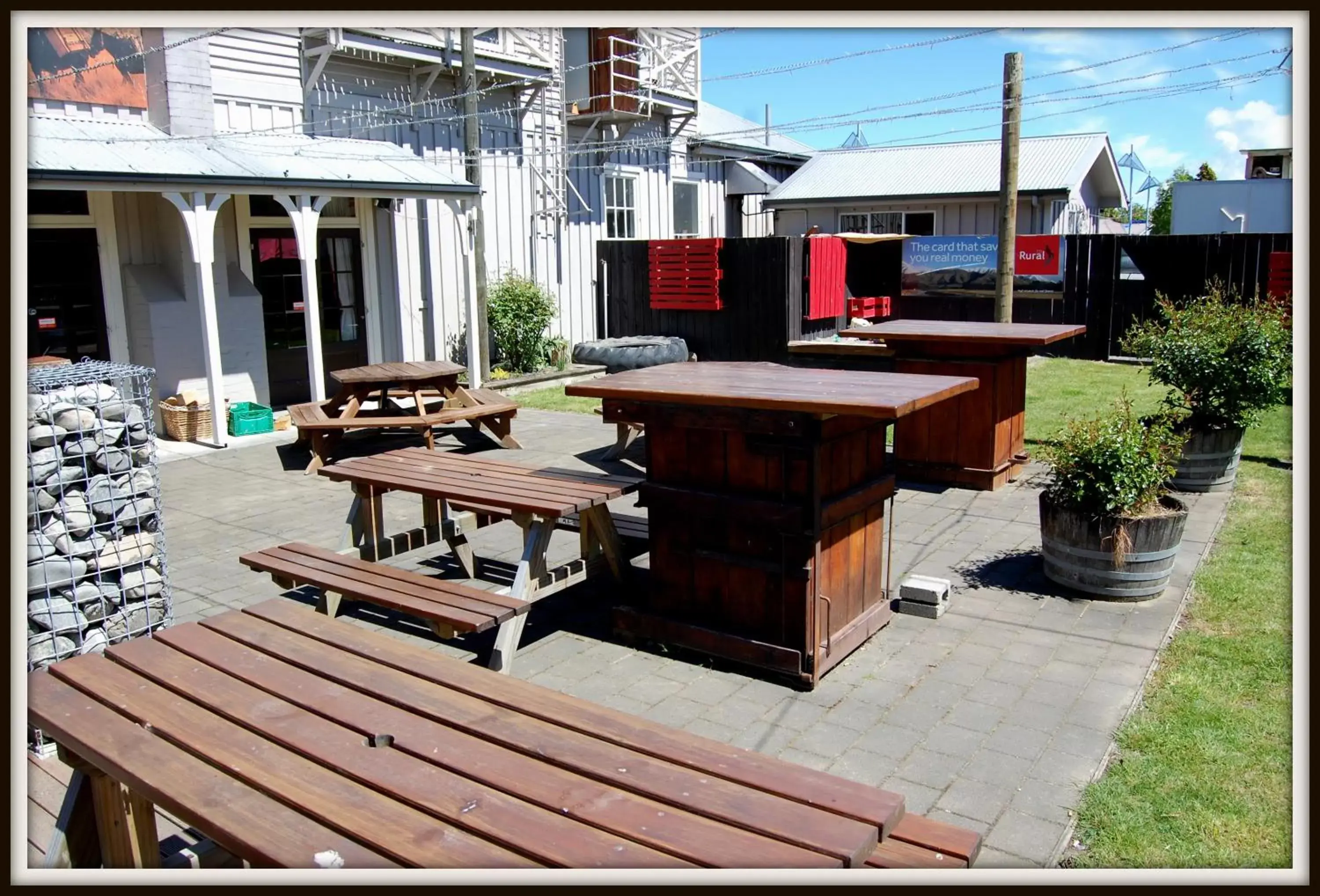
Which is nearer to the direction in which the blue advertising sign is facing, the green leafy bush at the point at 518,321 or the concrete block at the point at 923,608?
the concrete block

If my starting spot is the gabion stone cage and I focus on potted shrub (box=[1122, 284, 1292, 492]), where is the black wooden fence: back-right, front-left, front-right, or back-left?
front-left

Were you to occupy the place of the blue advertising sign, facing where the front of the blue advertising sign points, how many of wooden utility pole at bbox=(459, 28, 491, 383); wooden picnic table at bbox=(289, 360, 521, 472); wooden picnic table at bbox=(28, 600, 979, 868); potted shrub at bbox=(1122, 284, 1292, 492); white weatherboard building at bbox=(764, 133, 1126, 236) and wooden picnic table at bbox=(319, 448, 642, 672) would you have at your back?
1

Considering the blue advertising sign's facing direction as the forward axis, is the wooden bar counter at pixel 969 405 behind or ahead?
ahead

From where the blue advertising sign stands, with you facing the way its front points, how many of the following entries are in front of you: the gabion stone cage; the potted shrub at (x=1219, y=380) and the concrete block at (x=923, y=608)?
3

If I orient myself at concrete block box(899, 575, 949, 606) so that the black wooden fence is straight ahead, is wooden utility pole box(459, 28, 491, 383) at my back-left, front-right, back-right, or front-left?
front-left

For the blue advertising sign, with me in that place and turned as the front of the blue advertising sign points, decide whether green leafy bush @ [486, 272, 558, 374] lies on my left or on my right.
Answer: on my right

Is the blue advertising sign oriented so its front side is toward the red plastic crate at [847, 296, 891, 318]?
no

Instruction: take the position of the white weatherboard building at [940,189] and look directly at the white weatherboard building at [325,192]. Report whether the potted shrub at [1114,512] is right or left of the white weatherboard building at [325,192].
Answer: left

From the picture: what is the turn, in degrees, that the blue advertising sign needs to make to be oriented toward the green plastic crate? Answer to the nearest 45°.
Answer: approximately 45° to its right

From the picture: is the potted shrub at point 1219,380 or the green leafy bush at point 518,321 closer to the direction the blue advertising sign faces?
the potted shrub

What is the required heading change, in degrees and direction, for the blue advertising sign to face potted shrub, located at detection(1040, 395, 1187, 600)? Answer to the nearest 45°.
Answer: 0° — it already faces it

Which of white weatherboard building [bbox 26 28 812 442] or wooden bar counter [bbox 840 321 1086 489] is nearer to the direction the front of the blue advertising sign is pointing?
the wooden bar counter

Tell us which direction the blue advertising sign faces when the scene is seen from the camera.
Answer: facing the viewer

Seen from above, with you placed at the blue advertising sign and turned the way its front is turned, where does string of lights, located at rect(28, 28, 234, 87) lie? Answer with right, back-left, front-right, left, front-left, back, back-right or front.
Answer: front-right

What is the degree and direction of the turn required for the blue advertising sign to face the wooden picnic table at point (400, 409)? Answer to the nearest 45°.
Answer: approximately 45° to its right

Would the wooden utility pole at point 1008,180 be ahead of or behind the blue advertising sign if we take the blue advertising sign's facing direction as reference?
ahead

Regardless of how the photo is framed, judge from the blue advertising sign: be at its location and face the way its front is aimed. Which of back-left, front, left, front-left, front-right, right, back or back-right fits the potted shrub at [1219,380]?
front

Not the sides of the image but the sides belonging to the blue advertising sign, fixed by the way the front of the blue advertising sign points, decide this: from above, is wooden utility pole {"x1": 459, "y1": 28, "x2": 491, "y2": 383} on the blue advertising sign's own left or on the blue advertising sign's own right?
on the blue advertising sign's own right

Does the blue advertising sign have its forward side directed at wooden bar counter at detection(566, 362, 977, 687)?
yes

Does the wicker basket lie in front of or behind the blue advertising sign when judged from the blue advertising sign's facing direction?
in front

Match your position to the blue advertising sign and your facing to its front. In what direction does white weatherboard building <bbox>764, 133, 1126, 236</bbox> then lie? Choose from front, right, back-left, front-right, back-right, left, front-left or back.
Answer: back

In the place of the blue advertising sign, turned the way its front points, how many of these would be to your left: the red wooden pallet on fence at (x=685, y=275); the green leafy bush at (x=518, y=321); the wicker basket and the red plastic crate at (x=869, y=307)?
0

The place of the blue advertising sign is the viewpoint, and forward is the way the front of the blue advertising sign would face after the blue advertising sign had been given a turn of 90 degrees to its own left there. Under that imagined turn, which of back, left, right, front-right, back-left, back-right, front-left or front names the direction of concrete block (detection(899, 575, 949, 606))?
right
